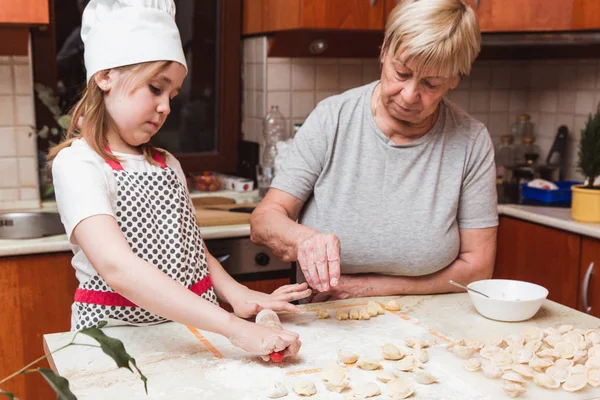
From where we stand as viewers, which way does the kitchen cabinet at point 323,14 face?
facing the viewer

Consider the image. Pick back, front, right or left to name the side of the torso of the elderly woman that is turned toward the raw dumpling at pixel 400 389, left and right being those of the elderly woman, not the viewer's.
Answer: front

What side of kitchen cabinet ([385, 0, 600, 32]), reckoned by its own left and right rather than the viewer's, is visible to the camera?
front

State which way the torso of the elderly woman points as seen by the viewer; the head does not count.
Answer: toward the camera

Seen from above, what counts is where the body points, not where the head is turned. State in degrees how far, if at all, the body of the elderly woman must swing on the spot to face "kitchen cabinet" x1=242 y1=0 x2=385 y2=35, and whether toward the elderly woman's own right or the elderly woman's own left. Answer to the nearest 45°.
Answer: approximately 180°

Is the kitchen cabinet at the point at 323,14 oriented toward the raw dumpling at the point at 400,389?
yes

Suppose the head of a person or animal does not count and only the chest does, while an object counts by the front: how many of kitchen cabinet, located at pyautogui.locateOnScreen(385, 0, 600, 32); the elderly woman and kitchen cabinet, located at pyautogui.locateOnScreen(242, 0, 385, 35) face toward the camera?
3

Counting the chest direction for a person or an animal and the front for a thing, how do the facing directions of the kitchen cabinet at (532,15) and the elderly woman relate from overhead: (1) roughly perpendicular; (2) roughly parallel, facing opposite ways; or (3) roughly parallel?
roughly parallel

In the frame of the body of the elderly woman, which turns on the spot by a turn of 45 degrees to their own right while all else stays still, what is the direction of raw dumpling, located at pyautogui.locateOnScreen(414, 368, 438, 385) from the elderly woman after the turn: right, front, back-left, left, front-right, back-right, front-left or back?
front-left

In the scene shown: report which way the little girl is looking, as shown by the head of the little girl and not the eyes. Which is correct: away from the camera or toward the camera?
toward the camera

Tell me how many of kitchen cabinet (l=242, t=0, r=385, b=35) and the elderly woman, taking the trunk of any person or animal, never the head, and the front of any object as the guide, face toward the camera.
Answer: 2

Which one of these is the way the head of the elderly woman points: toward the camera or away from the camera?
toward the camera

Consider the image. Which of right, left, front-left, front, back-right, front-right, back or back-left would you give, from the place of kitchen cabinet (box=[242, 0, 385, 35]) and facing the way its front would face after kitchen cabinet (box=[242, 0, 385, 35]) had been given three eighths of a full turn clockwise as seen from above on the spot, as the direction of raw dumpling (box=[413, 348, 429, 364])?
back-left
